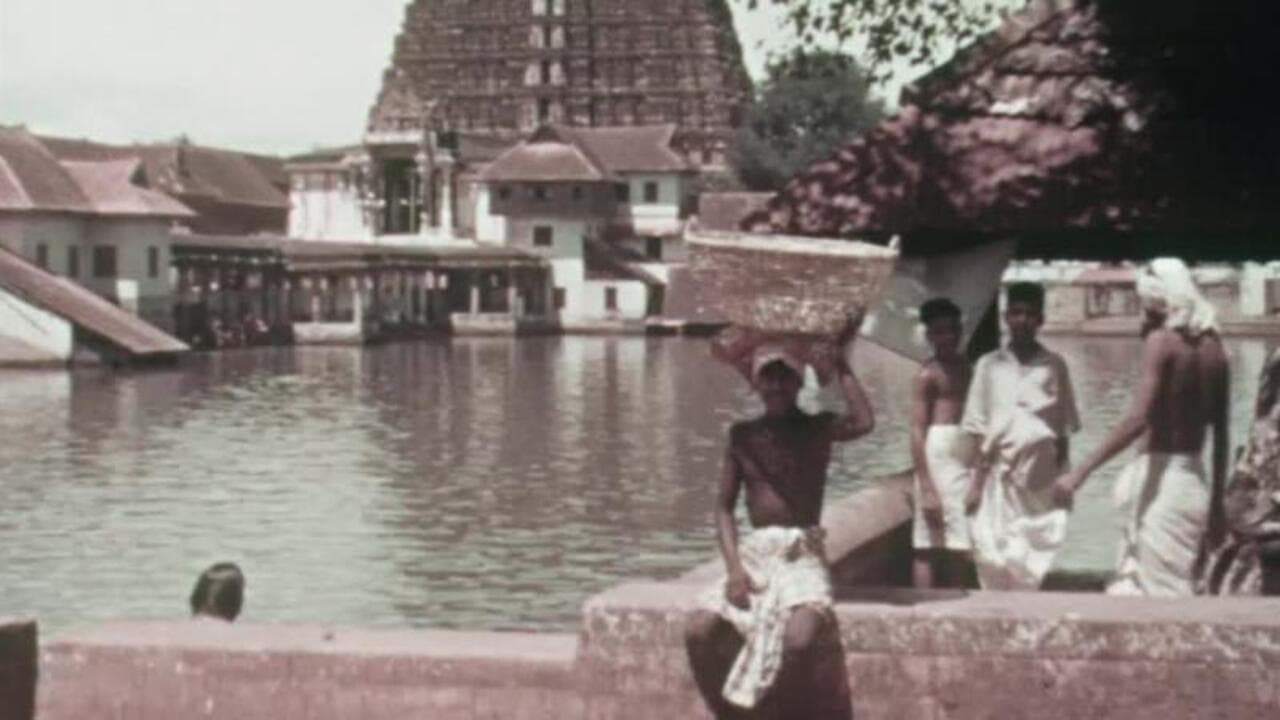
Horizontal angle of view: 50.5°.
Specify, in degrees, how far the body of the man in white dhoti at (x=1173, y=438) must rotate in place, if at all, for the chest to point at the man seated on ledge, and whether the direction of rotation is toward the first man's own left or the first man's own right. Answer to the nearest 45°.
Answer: approximately 90° to the first man's own left

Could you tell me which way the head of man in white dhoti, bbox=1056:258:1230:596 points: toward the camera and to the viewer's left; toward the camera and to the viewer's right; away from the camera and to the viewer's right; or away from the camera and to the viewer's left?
away from the camera and to the viewer's left

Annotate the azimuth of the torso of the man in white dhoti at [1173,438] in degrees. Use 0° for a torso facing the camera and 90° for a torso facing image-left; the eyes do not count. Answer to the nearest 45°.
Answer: approximately 135°

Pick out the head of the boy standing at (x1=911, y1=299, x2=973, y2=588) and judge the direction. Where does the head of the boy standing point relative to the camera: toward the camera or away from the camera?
toward the camera

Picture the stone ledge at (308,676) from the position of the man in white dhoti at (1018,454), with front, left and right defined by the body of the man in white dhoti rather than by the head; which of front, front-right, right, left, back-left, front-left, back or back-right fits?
front-right

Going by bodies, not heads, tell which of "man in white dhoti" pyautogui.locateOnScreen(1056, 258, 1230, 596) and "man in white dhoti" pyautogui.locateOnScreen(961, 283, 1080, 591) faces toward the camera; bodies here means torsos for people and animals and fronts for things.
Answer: "man in white dhoti" pyautogui.locateOnScreen(961, 283, 1080, 591)

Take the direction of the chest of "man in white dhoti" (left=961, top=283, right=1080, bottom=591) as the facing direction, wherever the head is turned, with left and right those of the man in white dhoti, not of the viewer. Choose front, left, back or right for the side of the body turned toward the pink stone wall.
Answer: front

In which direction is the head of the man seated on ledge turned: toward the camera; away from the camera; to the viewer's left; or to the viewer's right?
toward the camera

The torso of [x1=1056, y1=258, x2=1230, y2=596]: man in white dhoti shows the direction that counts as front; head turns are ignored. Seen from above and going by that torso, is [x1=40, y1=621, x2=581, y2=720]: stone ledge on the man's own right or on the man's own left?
on the man's own left

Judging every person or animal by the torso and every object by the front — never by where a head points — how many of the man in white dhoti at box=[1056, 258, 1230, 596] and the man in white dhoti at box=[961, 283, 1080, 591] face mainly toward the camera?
1

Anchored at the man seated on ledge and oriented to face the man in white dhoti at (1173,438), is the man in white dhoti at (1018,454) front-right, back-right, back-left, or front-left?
front-left

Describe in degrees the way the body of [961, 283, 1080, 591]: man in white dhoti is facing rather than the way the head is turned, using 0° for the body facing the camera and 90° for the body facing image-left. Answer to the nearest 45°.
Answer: approximately 0°

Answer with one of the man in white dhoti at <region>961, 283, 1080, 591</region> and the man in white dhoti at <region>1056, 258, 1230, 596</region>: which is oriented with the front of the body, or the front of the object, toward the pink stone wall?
the man in white dhoti at <region>961, 283, 1080, 591</region>

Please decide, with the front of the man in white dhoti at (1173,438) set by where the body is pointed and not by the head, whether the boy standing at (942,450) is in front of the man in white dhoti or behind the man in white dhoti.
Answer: in front

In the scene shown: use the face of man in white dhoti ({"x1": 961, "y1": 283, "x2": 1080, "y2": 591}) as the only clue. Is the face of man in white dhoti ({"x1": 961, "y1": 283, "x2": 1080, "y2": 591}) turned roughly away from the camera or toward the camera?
toward the camera
